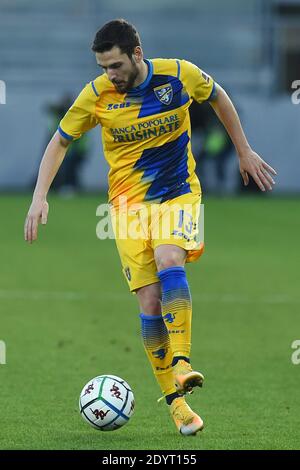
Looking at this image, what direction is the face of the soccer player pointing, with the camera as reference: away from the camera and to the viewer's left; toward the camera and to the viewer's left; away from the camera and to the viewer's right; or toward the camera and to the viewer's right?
toward the camera and to the viewer's left

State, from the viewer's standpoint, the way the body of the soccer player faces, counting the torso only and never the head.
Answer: toward the camera
